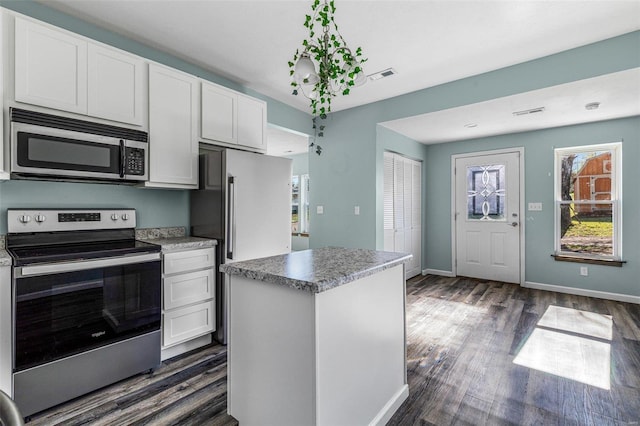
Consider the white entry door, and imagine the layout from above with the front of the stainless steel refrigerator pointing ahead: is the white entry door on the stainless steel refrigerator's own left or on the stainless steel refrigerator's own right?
on the stainless steel refrigerator's own left

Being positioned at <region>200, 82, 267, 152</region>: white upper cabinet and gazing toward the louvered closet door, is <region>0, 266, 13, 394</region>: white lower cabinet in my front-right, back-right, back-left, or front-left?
back-right

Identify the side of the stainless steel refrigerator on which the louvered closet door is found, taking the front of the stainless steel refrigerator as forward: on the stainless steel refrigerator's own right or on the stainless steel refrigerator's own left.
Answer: on the stainless steel refrigerator's own left

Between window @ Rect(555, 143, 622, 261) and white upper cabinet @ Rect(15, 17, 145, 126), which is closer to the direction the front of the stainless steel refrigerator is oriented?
the window

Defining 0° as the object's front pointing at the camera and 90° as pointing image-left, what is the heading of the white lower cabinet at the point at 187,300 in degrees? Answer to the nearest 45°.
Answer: approximately 315°
